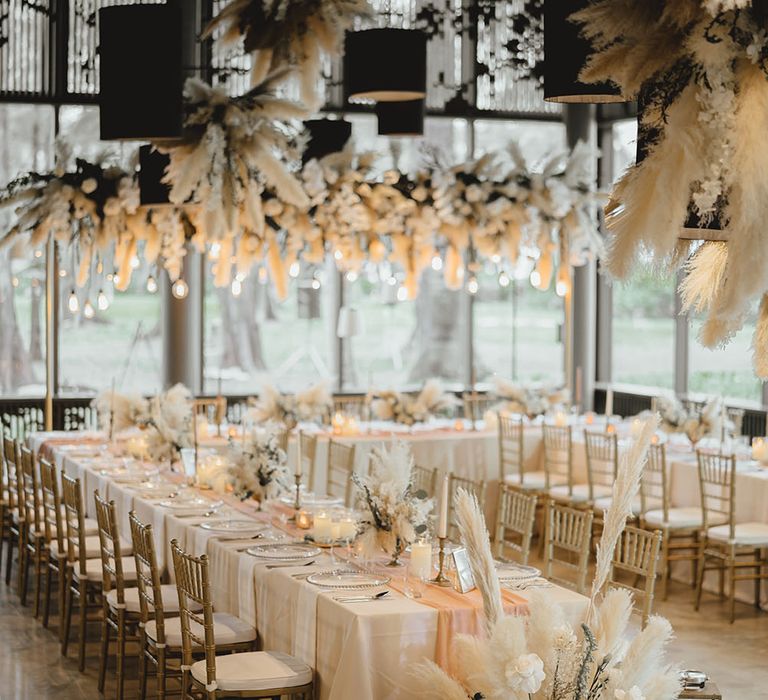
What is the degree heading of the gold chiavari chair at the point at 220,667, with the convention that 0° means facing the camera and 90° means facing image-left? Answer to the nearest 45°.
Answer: approximately 270°

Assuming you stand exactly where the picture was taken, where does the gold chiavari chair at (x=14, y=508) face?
facing away from the viewer and to the right of the viewer

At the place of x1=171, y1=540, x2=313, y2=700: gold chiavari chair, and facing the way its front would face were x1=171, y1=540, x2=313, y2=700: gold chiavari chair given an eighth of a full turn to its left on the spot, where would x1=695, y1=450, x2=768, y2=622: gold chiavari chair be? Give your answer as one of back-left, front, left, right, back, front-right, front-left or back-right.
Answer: front

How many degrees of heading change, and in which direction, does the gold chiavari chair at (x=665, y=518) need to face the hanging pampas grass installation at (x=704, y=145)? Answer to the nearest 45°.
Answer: approximately 135° to its right

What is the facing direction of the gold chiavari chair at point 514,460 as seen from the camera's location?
facing away from the viewer and to the right of the viewer

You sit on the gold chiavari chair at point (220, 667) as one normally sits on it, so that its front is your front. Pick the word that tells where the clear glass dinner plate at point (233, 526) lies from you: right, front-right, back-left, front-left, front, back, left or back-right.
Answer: left

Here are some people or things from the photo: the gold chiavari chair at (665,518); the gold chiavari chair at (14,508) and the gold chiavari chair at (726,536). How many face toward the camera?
0

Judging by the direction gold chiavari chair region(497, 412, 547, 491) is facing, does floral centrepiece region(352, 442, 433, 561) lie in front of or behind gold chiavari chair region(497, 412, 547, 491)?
behind

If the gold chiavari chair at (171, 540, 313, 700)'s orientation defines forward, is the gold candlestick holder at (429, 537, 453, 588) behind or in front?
in front

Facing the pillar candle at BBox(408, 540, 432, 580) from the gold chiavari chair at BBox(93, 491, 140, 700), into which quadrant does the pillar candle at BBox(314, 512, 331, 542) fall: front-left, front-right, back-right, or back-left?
front-left

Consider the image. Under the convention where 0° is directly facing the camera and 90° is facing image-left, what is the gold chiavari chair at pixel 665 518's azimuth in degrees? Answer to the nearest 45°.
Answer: approximately 225°
